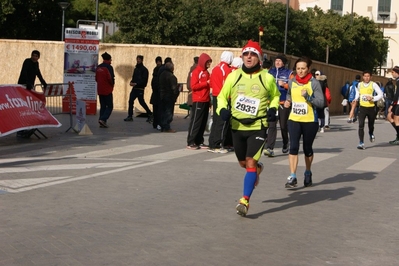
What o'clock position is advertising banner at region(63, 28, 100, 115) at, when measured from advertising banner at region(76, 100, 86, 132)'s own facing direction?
advertising banner at region(63, 28, 100, 115) is roughly at 6 o'clock from advertising banner at region(76, 100, 86, 132).

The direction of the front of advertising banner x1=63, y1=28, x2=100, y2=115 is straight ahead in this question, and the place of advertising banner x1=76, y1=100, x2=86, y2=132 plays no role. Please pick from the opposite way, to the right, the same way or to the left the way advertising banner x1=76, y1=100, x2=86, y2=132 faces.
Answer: the same way

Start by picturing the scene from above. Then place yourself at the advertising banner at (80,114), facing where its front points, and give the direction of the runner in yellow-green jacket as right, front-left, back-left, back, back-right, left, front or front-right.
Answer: front

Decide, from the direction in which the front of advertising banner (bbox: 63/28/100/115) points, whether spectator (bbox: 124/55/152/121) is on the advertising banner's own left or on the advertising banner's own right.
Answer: on the advertising banner's own left

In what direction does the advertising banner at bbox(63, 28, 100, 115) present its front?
toward the camera

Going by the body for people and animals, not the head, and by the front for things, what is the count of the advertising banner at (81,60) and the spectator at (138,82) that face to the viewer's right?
0

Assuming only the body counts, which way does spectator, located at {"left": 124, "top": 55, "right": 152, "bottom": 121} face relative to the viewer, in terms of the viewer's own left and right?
facing to the left of the viewer

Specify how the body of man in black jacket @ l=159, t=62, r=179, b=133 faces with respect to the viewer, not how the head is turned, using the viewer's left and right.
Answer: facing to the right of the viewer

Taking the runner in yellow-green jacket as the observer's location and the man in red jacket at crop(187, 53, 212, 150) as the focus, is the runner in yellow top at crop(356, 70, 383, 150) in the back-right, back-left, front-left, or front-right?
front-right

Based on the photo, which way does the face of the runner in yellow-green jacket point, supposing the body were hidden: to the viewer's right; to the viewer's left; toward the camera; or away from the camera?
toward the camera

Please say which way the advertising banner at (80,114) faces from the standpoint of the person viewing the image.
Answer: facing the viewer
